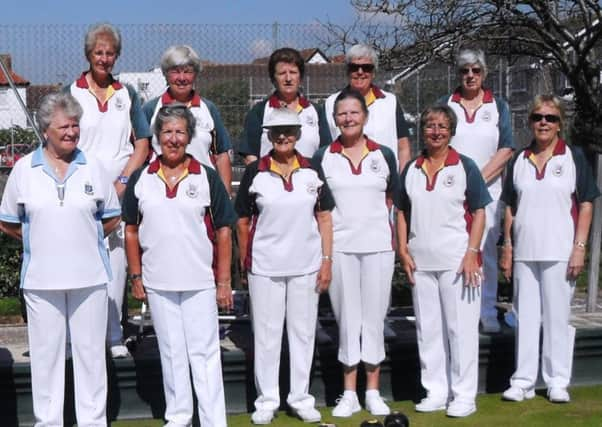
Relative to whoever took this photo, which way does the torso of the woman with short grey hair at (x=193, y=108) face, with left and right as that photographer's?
facing the viewer

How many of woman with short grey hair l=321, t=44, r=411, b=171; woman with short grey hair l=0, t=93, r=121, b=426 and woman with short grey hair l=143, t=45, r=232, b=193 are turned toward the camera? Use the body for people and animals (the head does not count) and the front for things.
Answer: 3

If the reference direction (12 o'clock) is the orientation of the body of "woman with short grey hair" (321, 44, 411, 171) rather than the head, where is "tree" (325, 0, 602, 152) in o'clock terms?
The tree is roughly at 7 o'clock from the woman with short grey hair.

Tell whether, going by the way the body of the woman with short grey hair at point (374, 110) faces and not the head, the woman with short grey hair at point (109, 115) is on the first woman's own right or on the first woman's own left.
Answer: on the first woman's own right

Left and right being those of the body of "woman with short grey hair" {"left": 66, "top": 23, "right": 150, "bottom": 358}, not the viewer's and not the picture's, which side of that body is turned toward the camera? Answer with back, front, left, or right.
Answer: front

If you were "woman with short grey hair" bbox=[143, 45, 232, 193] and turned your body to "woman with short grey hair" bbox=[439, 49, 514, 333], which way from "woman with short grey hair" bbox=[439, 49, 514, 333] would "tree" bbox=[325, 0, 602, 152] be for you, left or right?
left

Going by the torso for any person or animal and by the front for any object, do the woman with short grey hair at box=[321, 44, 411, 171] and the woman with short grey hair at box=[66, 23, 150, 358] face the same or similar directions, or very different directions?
same or similar directions

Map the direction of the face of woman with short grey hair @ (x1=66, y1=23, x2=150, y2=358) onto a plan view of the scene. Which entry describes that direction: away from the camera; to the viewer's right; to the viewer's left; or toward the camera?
toward the camera

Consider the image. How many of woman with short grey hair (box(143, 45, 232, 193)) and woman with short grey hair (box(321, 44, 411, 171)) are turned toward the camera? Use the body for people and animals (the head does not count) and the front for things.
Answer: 2

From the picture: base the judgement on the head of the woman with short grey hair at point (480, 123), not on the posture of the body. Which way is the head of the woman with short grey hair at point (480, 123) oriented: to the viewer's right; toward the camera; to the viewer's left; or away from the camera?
toward the camera

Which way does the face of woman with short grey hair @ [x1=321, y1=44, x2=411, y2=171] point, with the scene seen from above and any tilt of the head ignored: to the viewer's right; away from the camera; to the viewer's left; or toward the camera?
toward the camera

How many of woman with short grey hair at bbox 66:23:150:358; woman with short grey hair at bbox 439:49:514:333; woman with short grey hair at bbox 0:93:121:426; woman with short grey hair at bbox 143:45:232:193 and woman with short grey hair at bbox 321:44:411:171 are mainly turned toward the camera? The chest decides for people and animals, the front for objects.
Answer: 5

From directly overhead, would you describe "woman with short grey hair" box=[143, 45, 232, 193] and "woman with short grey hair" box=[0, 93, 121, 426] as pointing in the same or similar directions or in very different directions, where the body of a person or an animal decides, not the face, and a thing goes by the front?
same or similar directions

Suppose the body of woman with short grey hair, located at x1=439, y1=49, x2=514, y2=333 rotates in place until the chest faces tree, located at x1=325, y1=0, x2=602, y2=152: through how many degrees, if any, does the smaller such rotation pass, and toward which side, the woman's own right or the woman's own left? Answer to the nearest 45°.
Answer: approximately 180°
